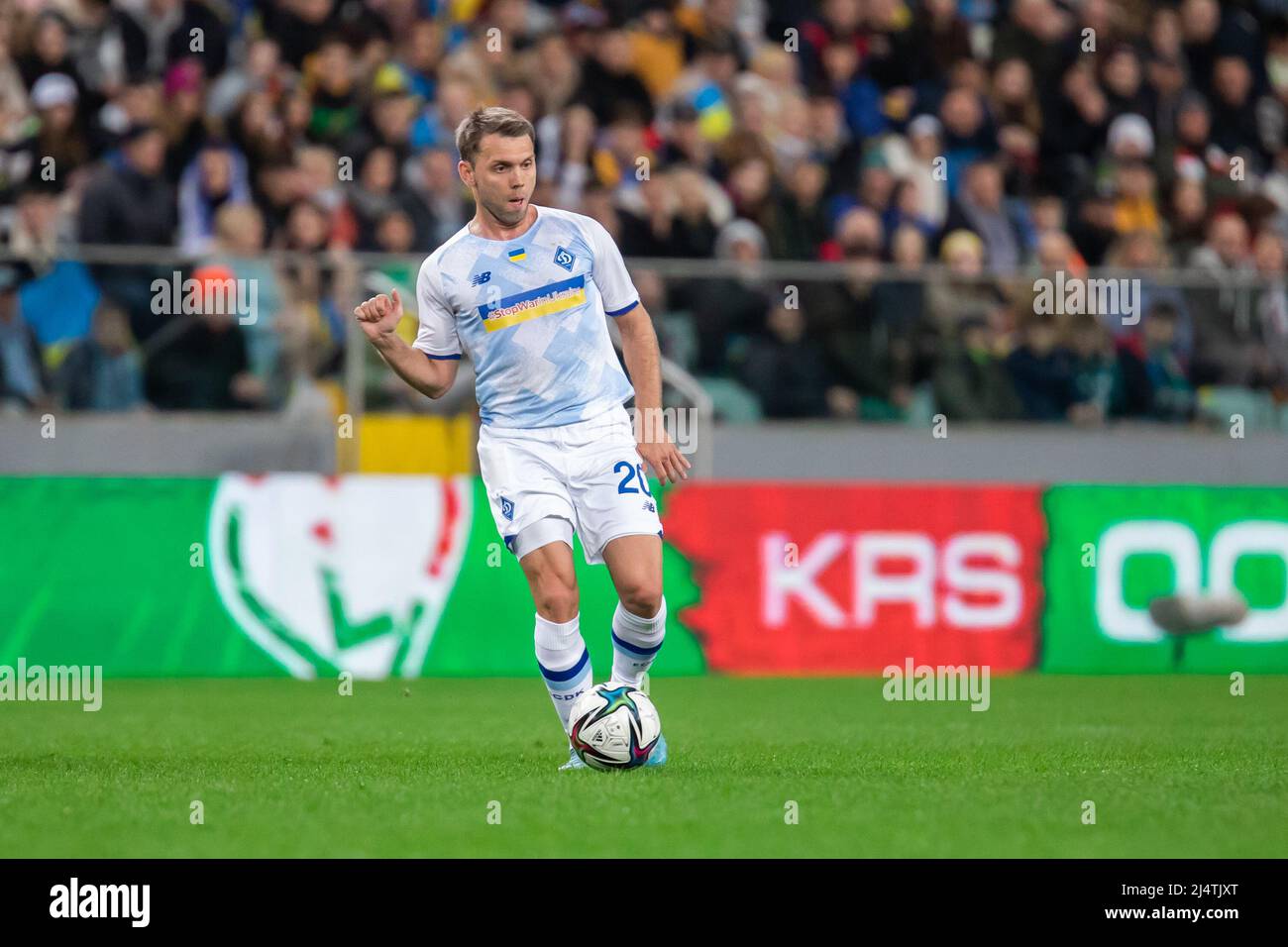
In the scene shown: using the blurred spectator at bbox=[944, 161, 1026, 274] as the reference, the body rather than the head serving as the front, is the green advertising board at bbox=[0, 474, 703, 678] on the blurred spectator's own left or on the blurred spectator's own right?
on the blurred spectator's own right

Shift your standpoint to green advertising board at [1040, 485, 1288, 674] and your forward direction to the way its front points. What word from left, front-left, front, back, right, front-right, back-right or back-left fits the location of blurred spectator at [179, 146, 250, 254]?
right

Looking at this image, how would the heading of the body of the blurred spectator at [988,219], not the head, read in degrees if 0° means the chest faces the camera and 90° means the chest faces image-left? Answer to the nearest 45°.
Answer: approximately 0°

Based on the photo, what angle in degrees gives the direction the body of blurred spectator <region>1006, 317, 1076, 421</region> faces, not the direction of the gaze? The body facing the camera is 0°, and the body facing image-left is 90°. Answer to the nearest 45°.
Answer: approximately 0°

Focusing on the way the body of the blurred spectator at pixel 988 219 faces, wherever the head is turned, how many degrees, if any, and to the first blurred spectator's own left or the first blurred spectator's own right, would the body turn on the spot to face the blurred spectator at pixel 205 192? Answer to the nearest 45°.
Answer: approximately 45° to the first blurred spectator's own right

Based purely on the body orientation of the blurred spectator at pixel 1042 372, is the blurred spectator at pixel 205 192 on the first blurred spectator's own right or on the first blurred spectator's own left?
on the first blurred spectator's own right

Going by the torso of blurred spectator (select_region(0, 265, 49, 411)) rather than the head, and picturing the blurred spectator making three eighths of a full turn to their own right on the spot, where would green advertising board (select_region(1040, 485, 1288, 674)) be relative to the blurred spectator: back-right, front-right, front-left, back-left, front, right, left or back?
back-right

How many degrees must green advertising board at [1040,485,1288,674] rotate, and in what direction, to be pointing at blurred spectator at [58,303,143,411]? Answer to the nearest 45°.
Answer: approximately 90° to its right

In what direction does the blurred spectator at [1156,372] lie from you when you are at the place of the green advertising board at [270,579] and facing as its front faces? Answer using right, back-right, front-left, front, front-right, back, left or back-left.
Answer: left
